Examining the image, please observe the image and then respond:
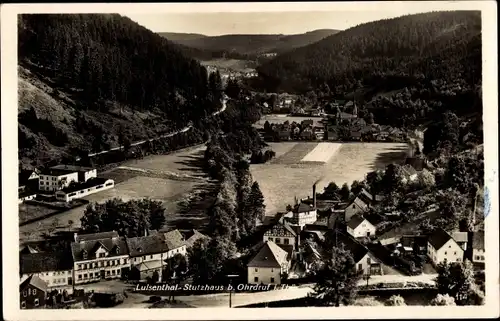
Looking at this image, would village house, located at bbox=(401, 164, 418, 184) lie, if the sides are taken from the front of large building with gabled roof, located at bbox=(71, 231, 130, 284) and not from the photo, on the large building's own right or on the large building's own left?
on the large building's own left

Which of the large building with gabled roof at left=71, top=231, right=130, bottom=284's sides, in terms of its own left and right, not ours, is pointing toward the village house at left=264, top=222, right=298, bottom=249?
left

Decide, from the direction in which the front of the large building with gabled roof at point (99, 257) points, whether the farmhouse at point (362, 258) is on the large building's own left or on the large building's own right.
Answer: on the large building's own left

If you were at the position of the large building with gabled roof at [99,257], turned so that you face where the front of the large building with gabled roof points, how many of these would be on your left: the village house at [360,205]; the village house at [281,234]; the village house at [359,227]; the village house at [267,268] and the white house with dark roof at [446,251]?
5

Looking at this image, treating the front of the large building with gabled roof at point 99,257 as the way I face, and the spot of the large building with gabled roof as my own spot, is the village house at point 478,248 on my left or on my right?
on my left

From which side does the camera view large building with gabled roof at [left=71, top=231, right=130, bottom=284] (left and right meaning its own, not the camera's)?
front

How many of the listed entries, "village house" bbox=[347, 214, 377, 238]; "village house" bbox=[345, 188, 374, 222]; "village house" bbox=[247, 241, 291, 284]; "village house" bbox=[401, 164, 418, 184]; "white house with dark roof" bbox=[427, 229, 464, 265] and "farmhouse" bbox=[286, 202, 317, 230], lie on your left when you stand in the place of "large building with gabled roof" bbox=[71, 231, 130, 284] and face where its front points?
6
